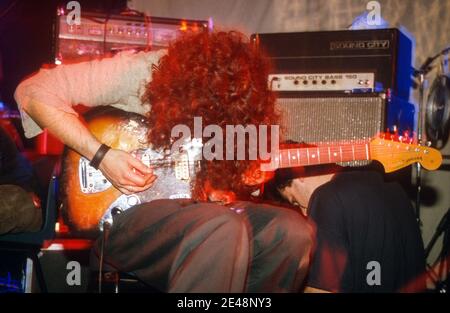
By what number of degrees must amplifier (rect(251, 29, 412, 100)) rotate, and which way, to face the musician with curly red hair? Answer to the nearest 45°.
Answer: approximately 45° to its right

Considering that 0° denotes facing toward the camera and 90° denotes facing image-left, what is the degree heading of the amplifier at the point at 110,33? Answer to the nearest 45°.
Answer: approximately 0°

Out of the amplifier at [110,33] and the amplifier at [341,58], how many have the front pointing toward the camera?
2

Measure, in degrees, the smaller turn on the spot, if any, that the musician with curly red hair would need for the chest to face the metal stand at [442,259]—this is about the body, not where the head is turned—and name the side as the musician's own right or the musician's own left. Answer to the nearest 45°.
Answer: approximately 135° to the musician's own left

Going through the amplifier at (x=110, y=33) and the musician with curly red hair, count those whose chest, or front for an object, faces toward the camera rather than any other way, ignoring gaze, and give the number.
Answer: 2

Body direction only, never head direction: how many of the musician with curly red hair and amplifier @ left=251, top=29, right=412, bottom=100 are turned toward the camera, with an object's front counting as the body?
2
